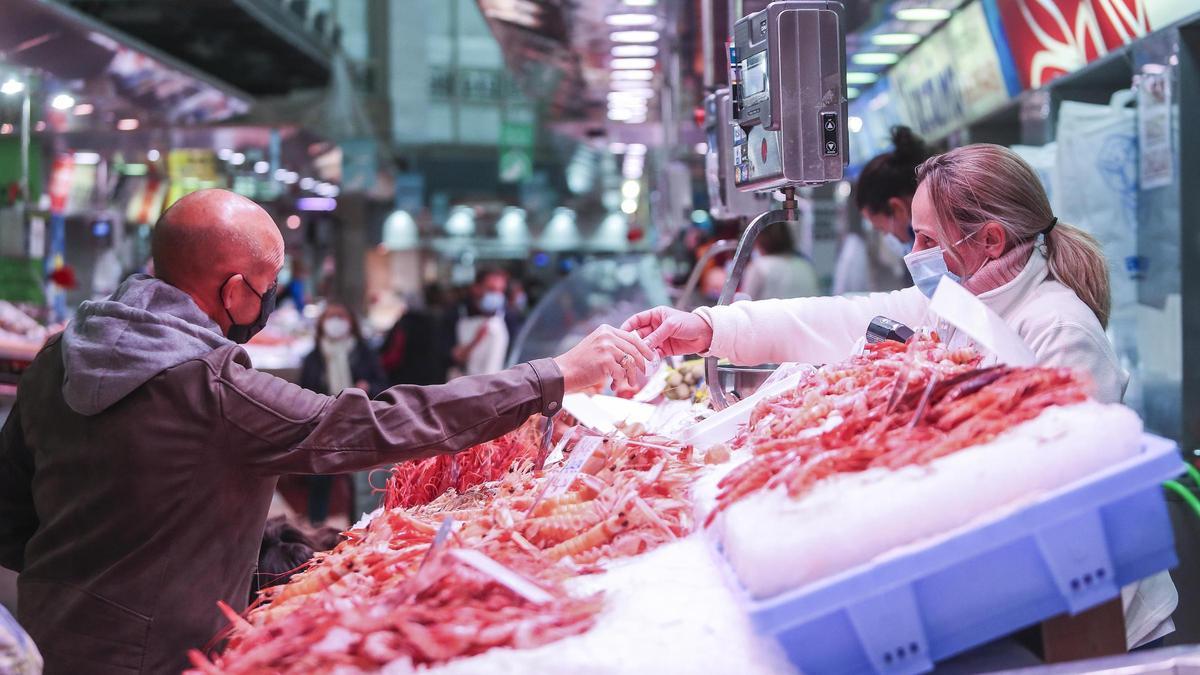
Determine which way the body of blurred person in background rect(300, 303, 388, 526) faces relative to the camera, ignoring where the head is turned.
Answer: toward the camera

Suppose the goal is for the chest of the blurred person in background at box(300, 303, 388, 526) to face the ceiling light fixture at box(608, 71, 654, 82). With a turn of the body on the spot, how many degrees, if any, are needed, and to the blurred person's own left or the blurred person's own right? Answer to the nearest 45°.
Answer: approximately 135° to the blurred person's own left

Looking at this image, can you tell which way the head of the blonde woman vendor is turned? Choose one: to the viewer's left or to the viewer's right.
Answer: to the viewer's left

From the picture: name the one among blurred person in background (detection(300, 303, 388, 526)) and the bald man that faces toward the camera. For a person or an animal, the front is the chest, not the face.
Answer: the blurred person in background

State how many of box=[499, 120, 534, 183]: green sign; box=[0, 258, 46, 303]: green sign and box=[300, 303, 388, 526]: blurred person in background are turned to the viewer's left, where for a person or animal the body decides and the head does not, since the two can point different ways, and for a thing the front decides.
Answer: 0

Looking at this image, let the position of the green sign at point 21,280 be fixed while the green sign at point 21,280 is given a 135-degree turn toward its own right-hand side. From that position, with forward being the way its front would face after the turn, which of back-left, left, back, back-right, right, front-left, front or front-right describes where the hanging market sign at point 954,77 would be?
back

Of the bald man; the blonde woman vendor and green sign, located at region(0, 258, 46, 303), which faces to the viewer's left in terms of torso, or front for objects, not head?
the blonde woman vendor

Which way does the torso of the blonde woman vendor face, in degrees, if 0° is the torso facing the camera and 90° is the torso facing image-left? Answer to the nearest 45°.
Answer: approximately 90°

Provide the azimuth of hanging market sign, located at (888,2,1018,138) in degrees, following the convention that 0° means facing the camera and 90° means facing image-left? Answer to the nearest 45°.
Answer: approximately 45°

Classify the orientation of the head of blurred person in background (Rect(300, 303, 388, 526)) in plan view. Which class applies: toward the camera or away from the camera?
toward the camera

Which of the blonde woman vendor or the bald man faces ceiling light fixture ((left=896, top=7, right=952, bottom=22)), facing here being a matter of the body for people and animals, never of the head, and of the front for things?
the bald man

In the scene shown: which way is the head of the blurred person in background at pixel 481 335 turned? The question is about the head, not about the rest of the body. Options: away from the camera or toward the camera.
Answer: toward the camera

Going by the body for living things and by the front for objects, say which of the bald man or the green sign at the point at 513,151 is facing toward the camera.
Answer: the green sign
